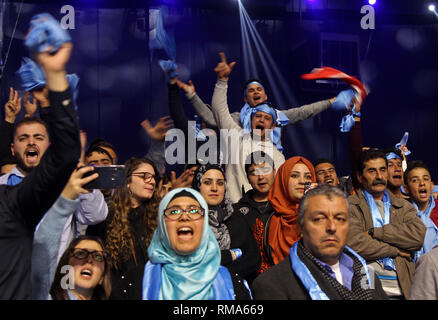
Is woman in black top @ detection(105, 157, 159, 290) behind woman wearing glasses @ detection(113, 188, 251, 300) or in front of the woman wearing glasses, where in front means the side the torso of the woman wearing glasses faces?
behind

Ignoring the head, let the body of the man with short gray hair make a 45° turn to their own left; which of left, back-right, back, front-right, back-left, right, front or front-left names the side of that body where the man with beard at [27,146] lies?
back

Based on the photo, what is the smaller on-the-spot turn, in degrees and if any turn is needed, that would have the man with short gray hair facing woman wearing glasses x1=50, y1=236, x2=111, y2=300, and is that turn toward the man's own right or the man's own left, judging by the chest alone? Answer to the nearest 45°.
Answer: approximately 135° to the man's own right

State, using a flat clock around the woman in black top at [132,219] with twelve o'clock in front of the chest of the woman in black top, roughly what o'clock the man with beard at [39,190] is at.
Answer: The man with beard is roughly at 2 o'clock from the woman in black top.

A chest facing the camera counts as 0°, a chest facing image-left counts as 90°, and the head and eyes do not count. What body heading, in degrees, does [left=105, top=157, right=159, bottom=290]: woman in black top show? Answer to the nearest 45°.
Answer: approximately 315°
